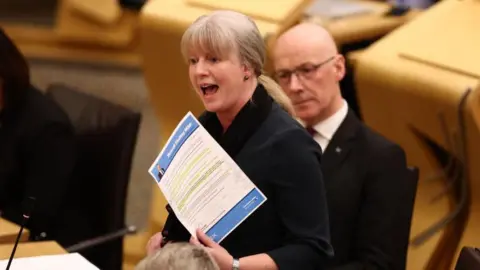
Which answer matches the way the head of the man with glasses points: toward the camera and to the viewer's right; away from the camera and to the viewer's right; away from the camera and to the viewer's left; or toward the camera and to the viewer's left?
toward the camera and to the viewer's left

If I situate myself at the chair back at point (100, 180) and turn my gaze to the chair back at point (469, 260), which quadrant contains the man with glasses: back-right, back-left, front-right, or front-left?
front-left

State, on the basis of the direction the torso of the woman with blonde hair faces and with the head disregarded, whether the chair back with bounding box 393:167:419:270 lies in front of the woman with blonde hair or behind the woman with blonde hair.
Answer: behind

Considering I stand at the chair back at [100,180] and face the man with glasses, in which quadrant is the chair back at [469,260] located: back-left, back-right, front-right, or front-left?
front-right

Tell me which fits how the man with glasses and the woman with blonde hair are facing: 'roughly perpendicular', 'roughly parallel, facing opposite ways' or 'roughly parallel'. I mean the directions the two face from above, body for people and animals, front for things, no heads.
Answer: roughly parallel

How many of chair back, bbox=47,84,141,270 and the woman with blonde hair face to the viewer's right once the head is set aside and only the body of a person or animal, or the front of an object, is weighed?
0

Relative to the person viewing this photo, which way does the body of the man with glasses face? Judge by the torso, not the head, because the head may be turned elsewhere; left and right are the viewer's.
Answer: facing the viewer and to the left of the viewer

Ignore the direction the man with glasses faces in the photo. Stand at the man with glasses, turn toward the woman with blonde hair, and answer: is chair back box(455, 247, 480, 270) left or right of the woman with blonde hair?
left

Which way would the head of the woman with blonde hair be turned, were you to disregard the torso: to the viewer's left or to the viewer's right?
to the viewer's left
